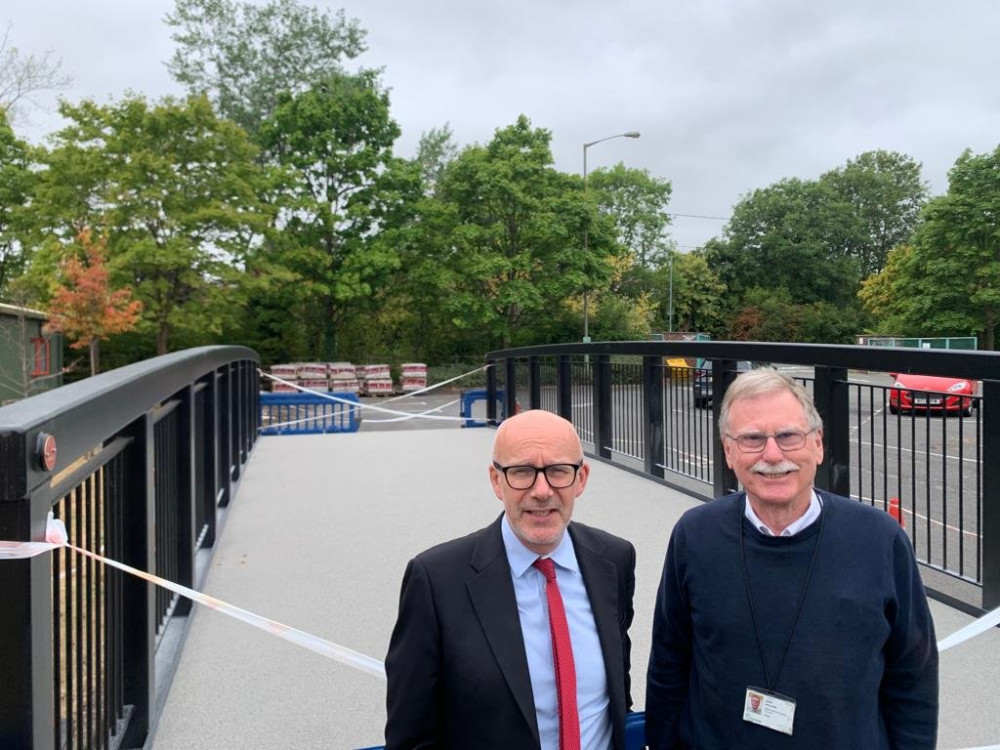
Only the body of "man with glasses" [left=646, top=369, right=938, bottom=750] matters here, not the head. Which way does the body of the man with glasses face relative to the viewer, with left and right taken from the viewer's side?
facing the viewer

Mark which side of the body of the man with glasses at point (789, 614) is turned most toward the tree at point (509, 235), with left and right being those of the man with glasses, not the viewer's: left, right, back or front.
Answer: back

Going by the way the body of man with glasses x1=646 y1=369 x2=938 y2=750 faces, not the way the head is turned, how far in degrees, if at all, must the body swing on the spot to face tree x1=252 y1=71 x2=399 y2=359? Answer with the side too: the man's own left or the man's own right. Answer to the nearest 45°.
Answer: approximately 135° to the man's own right

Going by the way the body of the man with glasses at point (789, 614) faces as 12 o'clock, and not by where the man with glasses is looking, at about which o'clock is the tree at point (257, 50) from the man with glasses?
The tree is roughly at 5 o'clock from the man with glasses.

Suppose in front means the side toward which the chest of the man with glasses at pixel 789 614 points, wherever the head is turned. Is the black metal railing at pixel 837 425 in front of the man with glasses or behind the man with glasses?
behind

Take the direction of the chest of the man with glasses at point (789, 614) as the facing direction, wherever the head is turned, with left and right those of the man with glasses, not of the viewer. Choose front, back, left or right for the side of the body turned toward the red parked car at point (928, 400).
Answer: back

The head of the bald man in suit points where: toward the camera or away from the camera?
toward the camera

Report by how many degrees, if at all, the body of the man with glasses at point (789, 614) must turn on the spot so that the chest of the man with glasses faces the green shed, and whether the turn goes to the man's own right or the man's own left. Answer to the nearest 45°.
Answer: approximately 135° to the man's own right

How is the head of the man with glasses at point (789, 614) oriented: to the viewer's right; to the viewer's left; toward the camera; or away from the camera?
toward the camera

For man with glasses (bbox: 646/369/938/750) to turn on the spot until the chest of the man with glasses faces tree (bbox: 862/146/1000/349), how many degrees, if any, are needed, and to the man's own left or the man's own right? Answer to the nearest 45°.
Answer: approximately 180°
